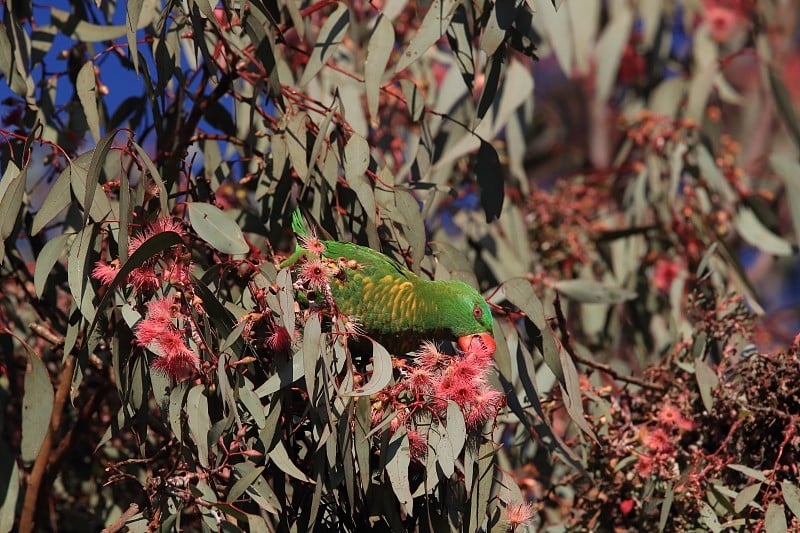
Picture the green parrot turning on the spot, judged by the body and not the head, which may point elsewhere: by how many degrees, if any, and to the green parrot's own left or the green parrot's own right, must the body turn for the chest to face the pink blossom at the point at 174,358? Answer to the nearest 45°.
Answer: approximately 135° to the green parrot's own right

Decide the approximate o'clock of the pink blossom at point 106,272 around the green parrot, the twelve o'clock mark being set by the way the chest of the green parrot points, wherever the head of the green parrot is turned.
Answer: The pink blossom is roughly at 5 o'clock from the green parrot.

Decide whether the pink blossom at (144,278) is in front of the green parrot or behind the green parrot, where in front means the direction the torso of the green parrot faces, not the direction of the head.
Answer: behind

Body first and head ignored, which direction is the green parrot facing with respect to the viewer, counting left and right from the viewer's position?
facing to the right of the viewer

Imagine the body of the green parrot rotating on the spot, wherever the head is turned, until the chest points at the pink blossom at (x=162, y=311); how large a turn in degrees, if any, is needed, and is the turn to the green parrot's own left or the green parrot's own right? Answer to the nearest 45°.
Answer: approximately 135° to the green parrot's own right
